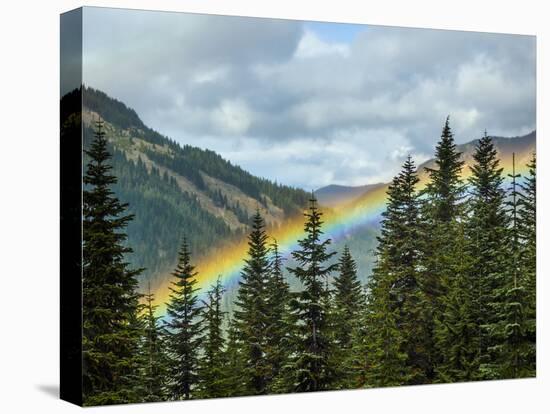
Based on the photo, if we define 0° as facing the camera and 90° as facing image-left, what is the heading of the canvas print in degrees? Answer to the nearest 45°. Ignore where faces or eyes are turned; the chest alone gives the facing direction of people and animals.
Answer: approximately 315°
